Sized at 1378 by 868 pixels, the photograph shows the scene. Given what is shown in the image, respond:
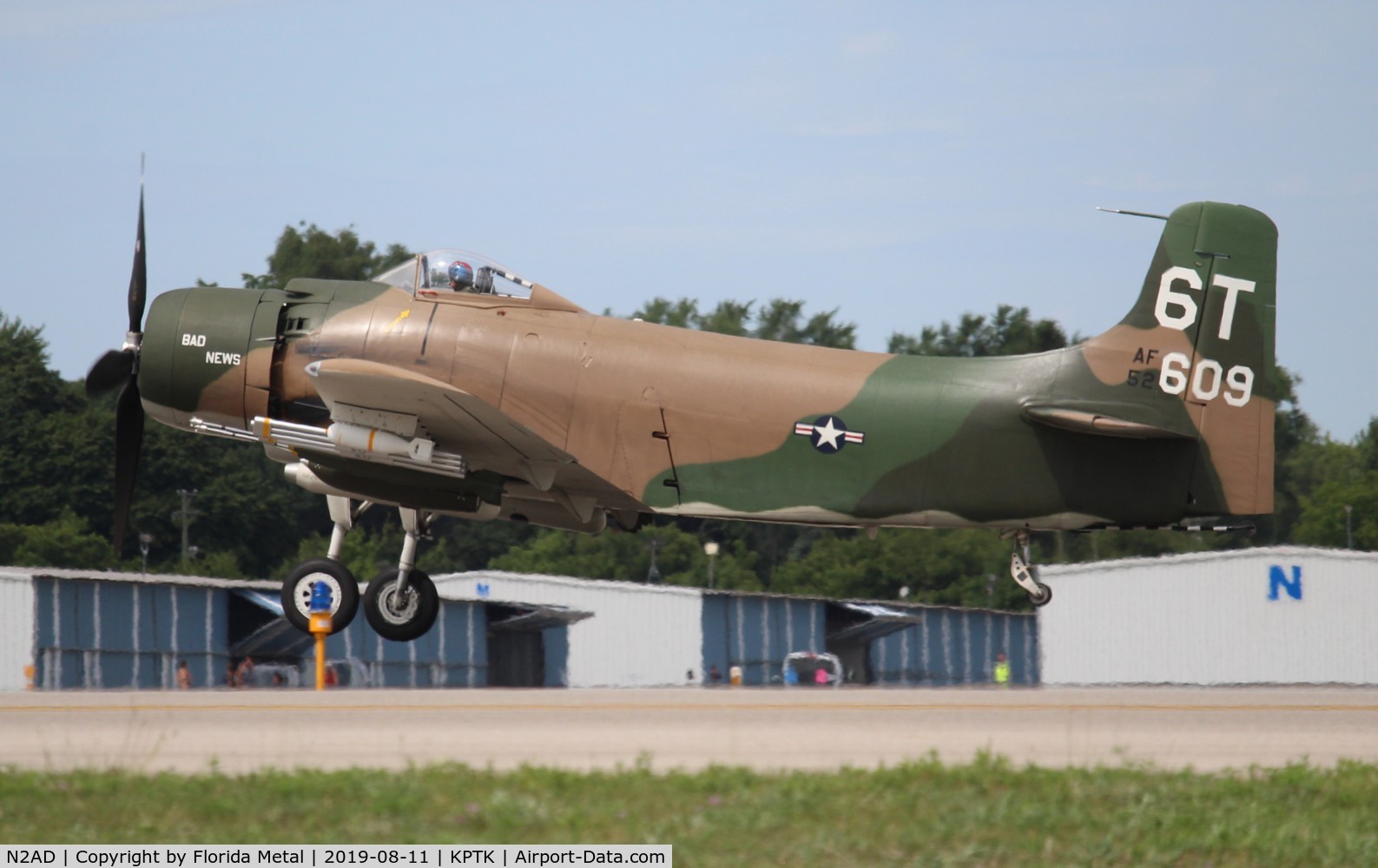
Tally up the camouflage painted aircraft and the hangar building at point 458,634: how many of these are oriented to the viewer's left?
1

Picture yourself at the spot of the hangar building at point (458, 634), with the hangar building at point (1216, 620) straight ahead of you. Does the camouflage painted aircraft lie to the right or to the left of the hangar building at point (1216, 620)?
right

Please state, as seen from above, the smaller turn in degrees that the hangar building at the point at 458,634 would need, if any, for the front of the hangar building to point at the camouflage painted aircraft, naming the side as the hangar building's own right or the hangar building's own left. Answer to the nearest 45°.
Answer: approximately 45° to the hangar building's own right

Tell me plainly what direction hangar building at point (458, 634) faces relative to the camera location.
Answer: facing the viewer and to the right of the viewer

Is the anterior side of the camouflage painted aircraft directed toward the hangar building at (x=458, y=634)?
no

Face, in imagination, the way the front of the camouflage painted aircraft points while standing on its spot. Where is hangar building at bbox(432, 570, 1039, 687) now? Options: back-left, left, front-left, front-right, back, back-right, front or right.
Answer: right

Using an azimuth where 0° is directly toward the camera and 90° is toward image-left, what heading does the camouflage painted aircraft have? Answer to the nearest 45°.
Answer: approximately 90°

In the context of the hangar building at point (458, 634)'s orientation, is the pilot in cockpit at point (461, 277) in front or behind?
in front

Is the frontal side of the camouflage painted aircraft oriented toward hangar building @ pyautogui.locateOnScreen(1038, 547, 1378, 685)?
no

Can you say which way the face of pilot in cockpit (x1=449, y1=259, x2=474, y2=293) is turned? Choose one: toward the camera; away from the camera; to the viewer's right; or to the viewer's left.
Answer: to the viewer's left
